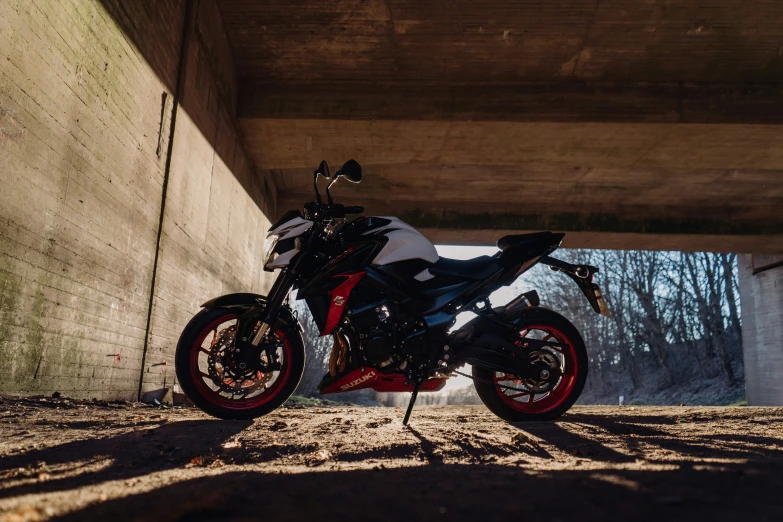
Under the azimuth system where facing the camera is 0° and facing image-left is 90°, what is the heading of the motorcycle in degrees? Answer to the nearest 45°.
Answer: approximately 90°

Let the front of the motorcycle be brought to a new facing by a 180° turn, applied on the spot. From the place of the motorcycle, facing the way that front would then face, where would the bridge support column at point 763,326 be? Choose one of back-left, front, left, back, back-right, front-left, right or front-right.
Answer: front-left
